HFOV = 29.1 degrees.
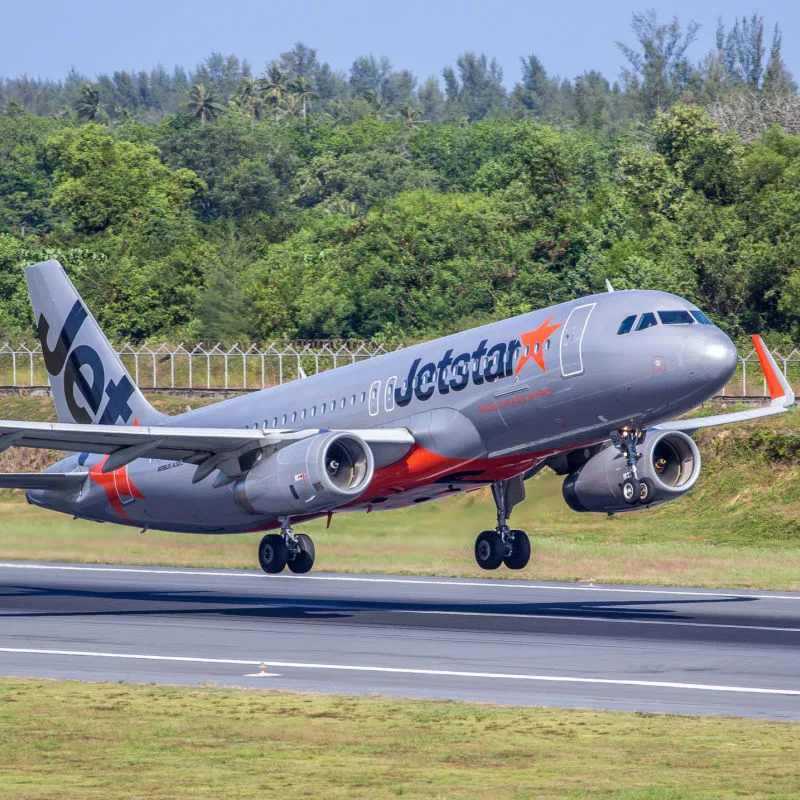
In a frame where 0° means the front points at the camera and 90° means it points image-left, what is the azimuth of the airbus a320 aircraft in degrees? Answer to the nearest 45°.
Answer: approximately 315°
